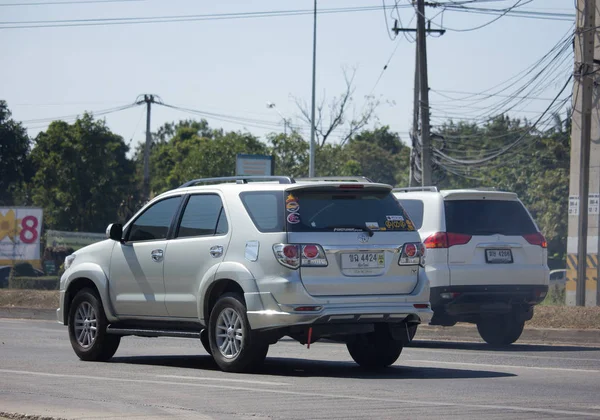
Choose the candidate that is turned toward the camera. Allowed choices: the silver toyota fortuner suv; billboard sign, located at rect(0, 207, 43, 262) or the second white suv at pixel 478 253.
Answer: the billboard sign

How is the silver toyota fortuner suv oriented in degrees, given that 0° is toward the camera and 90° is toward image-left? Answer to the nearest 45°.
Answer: approximately 135°

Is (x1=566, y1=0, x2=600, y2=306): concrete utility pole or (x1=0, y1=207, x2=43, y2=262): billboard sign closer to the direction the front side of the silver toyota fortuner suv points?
the billboard sign

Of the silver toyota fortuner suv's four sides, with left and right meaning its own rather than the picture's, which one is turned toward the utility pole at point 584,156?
right

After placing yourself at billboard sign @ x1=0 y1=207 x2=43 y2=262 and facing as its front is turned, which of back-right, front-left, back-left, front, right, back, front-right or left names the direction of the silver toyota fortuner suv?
front

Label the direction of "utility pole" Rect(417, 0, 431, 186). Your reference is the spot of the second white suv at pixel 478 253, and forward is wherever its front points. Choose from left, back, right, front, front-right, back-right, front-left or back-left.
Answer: front-right

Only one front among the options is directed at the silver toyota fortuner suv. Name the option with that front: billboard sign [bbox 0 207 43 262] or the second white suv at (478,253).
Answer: the billboard sign

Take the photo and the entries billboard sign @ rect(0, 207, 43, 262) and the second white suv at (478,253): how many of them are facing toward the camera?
1

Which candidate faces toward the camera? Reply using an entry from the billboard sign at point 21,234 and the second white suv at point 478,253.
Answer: the billboard sign

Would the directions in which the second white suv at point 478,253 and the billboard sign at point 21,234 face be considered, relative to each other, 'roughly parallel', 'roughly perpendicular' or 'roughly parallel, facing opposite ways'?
roughly parallel, facing opposite ways

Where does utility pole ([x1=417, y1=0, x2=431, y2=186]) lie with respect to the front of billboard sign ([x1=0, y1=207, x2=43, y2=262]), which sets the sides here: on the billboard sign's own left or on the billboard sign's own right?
on the billboard sign's own left

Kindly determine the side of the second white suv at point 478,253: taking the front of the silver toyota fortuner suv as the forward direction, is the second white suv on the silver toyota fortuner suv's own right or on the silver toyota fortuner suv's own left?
on the silver toyota fortuner suv's own right

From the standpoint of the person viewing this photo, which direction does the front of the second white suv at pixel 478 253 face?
facing away from the viewer and to the left of the viewer

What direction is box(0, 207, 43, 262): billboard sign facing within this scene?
toward the camera

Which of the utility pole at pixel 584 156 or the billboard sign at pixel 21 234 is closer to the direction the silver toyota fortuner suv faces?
the billboard sign

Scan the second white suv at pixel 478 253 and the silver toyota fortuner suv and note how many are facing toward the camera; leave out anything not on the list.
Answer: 0

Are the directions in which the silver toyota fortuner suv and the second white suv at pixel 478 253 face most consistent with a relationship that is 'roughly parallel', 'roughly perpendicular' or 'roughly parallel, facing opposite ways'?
roughly parallel
